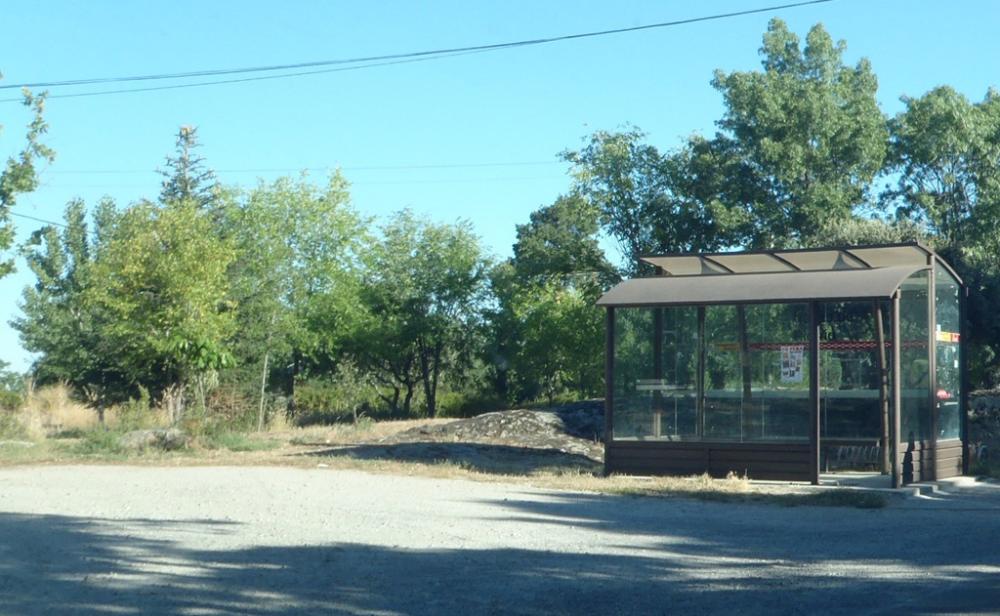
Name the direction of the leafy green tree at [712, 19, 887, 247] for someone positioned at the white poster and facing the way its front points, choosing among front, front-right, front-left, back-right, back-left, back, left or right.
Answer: back

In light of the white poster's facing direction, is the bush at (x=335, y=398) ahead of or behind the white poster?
behind

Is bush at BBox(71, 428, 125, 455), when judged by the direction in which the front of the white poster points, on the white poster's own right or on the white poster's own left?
on the white poster's own right

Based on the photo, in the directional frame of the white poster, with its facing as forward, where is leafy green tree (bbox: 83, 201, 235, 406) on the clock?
The leafy green tree is roughly at 4 o'clock from the white poster.

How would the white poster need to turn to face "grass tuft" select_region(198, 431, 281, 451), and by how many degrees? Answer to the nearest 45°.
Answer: approximately 90° to its right

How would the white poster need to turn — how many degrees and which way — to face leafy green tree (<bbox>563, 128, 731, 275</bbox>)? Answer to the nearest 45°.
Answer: approximately 180°

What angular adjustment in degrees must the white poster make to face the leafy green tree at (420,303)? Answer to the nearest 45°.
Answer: approximately 135° to its right

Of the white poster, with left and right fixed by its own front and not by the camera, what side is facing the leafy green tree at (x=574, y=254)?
back

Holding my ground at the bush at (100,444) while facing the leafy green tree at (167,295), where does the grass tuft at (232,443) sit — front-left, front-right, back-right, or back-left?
front-right

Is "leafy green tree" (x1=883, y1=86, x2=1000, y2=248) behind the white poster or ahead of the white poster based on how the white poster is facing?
behind

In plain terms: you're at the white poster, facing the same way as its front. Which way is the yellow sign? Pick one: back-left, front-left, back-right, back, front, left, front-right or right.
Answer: back-left

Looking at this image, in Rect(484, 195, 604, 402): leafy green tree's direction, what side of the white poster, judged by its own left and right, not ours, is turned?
back

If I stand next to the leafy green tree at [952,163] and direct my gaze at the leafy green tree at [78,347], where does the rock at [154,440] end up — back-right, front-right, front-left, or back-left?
front-left

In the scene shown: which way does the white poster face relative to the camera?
toward the camera

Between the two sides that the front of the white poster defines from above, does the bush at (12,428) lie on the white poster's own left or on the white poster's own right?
on the white poster's own right
